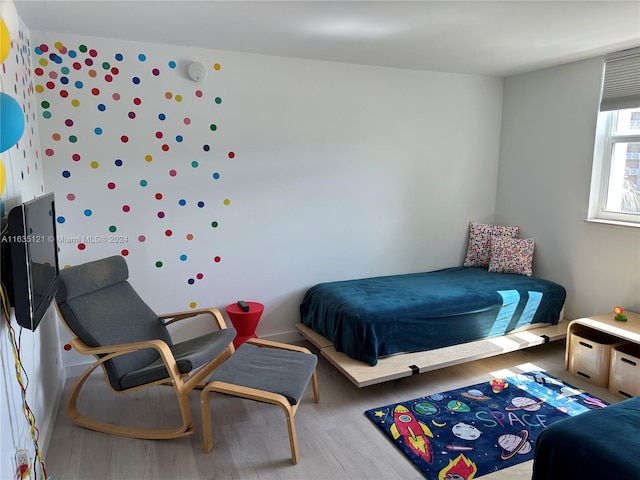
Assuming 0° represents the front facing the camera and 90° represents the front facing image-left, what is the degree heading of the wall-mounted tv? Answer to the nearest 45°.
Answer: approximately 270°

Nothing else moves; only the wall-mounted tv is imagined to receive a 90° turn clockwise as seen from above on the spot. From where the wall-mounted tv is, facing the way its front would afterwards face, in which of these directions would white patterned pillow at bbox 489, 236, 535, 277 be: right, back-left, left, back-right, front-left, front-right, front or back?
left

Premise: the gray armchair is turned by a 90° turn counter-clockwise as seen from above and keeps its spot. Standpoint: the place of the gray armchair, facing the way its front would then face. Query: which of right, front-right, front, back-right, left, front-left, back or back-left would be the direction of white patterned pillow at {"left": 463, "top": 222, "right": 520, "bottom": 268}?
front-right

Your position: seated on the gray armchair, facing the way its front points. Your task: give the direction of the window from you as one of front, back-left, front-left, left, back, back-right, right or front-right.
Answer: front-left

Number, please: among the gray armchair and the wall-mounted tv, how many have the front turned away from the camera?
0

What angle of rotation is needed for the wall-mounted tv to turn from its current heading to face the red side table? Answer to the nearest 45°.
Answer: approximately 45° to its left

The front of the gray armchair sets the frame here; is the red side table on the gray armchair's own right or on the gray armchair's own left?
on the gray armchair's own left

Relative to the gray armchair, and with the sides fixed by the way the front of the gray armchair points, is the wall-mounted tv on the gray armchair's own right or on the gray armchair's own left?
on the gray armchair's own right

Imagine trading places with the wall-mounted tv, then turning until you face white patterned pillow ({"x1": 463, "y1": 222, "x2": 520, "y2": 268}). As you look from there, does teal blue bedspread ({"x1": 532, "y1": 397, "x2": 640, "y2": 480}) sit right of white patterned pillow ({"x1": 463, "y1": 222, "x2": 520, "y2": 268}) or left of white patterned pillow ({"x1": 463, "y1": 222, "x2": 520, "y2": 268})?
right

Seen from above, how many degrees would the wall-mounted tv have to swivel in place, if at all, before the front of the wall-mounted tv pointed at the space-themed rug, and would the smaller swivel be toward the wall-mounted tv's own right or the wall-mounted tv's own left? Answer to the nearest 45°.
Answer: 0° — it already faces it

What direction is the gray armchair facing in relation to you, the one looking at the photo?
facing the viewer and to the right of the viewer

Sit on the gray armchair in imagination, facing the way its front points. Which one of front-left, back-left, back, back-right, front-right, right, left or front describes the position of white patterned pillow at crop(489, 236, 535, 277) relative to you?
front-left

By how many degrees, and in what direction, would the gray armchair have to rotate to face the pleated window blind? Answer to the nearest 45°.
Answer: approximately 45° to its left
